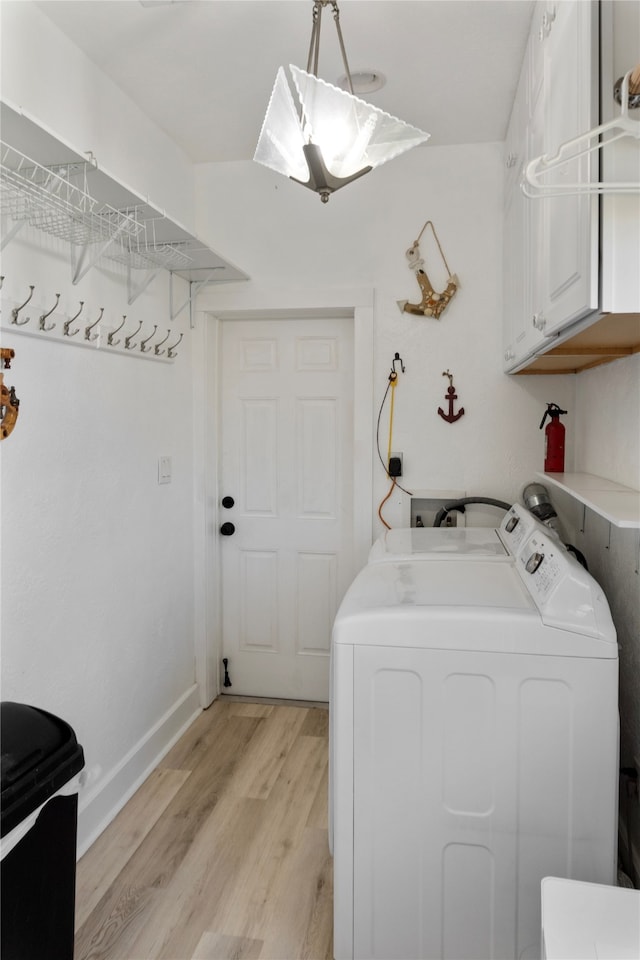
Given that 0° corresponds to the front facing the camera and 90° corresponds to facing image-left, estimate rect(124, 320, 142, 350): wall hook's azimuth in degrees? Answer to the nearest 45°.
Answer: approximately 270°

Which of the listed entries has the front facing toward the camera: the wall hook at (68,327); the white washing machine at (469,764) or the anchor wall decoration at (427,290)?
the anchor wall decoration

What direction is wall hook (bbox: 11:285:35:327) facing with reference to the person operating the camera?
facing to the right of the viewer

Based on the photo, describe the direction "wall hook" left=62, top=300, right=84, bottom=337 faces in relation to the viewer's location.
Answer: facing to the right of the viewer

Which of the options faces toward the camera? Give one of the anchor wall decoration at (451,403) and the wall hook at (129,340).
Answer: the anchor wall decoration

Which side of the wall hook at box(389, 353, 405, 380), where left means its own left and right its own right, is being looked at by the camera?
front

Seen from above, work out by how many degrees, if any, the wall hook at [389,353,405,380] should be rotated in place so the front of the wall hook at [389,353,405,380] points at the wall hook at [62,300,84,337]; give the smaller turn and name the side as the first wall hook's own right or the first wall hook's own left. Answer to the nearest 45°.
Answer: approximately 45° to the first wall hook's own right

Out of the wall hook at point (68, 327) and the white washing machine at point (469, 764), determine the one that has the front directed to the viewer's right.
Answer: the wall hook

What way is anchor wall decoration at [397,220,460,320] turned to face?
toward the camera

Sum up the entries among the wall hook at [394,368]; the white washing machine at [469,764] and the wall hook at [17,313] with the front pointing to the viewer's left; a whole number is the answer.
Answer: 1

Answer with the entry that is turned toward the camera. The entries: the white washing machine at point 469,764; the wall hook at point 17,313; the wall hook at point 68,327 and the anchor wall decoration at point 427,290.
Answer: the anchor wall decoration

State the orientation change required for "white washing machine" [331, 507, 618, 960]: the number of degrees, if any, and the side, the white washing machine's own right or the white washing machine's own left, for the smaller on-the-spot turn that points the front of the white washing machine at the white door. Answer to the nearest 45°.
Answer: approximately 45° to the white washing machine's own right

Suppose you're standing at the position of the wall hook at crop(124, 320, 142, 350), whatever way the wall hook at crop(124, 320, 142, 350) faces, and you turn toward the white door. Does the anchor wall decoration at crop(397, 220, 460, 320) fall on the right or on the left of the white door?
right

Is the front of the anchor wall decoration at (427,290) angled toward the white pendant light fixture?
yes

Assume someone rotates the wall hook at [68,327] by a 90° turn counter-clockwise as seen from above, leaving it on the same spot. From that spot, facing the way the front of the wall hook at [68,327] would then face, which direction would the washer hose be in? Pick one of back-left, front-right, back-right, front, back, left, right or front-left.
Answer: right

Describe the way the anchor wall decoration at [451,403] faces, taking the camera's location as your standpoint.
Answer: facing the viewer
